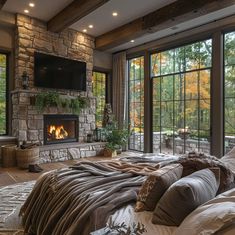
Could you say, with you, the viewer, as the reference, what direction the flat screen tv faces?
facing the viewer and to the right of the viewer

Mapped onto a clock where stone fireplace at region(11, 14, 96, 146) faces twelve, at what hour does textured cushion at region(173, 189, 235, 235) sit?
The textured cushion is roughly at 1 o'clock from the stone fireplace.

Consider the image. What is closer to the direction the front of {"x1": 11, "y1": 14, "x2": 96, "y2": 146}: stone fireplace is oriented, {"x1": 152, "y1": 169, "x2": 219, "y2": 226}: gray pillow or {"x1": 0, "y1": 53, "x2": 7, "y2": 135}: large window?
the gray pillow

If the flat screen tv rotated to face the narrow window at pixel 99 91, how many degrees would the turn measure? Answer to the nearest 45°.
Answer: approximately 90° to its left

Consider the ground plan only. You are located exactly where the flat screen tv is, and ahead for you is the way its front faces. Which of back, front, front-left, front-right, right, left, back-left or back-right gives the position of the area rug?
front-right

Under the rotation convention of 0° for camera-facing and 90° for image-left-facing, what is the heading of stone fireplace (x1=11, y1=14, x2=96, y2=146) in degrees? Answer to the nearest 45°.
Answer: approximately 315°

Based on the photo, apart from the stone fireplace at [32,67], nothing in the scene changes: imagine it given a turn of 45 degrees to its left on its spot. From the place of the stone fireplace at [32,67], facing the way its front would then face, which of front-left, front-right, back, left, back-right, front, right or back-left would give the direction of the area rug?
right
